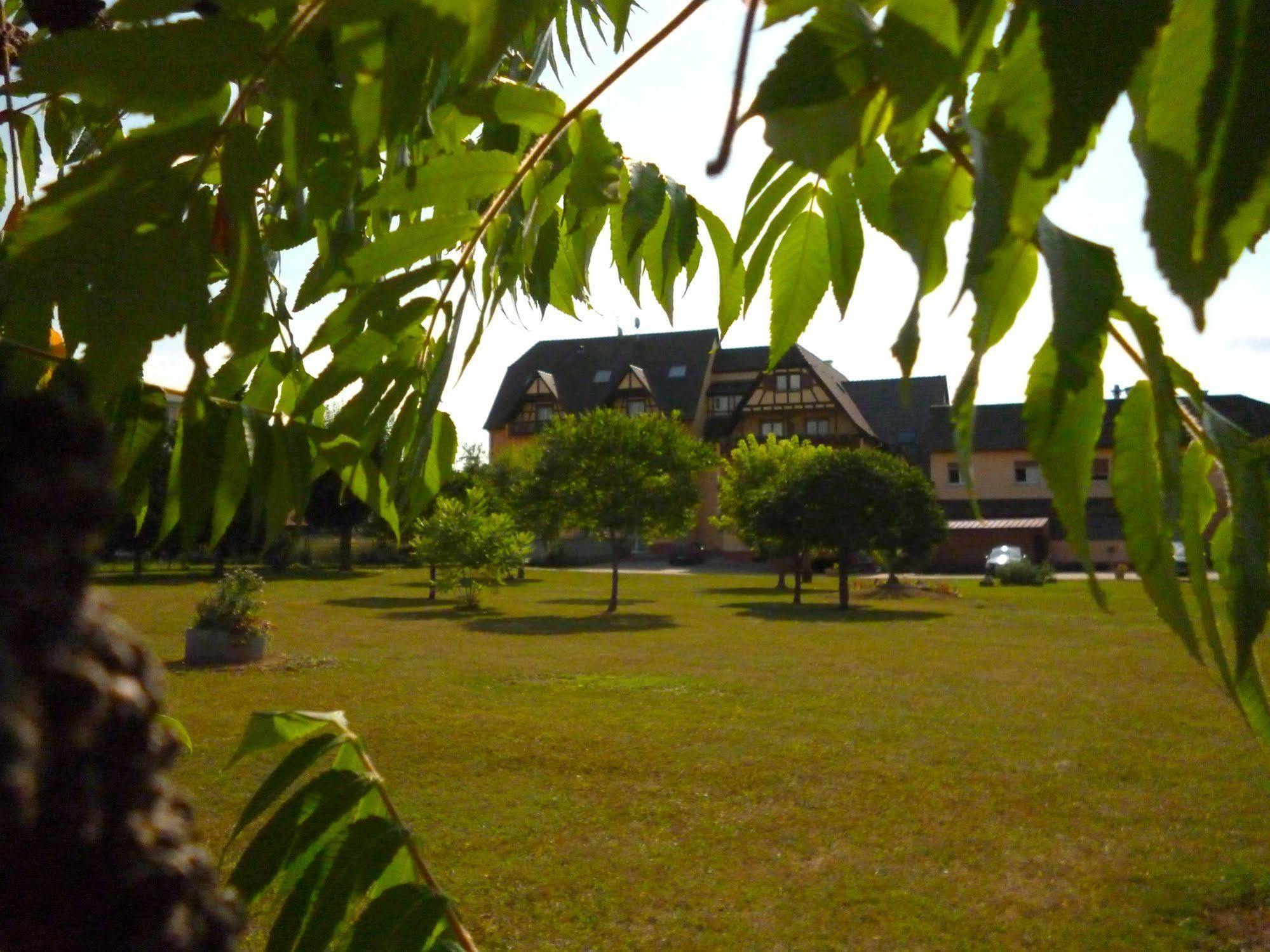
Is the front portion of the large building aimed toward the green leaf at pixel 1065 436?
yes

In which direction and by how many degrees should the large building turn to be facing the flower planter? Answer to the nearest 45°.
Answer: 0° — it already faces it

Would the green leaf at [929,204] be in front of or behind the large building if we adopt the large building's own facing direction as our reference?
in front

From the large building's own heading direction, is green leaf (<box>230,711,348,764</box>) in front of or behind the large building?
in front

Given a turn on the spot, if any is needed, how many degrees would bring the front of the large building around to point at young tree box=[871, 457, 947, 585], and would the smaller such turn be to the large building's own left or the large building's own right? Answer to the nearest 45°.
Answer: approximately 45° to the large building's own left

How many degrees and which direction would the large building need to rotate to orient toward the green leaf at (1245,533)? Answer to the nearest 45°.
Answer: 0° — it already faces it

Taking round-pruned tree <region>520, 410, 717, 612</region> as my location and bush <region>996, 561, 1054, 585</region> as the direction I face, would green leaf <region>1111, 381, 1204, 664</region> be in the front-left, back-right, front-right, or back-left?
back-right

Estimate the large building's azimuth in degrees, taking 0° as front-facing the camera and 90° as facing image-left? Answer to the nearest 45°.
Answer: approximately 0°
